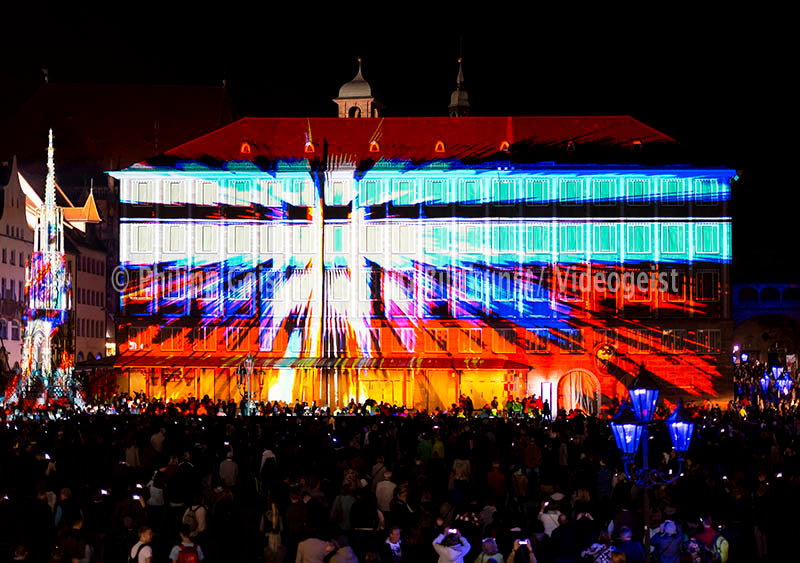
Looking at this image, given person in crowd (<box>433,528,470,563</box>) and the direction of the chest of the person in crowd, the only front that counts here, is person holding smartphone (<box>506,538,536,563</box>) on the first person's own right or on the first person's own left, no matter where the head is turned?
on the first person's own right

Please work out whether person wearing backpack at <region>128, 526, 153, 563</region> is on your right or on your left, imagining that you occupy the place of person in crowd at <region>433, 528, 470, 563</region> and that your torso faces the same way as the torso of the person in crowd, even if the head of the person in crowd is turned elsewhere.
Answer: on your left

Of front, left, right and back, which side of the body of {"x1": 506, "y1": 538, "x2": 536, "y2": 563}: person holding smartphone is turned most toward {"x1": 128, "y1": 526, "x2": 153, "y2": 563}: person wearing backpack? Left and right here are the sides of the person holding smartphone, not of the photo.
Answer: left

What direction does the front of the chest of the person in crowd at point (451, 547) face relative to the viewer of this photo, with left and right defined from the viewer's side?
facing away from the viewer

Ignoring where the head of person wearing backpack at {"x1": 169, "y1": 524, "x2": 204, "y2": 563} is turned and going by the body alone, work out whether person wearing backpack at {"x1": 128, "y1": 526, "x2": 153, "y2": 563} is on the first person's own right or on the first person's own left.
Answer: on the first person's own left

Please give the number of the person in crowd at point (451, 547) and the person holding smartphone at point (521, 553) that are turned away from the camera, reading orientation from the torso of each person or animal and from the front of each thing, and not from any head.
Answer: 2

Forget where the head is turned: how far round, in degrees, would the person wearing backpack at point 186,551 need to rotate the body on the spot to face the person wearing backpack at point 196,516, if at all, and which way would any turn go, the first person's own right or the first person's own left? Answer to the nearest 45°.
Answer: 0° — they already face them

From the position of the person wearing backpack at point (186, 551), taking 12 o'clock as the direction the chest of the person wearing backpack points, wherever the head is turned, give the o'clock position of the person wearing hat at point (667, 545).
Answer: The person wearing hat is roughly at 3 o'clock from the person wearing backpack.

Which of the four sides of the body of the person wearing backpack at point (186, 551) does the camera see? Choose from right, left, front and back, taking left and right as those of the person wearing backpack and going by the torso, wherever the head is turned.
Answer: back

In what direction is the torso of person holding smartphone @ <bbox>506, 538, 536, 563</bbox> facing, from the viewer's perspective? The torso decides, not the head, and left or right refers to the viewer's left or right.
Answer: facing away from the viewer
